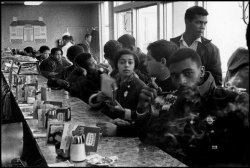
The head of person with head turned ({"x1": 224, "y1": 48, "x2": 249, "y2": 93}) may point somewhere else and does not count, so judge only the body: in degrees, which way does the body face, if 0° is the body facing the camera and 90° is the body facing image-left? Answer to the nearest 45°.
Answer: approximately 90°

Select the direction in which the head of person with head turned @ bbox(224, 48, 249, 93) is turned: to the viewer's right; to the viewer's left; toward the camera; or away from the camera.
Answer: to the viewer's left

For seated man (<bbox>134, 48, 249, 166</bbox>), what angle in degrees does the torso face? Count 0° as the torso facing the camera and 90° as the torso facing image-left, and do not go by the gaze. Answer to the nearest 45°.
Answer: approximately 45°

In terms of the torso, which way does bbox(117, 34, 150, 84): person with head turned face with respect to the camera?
to the viewer's left
